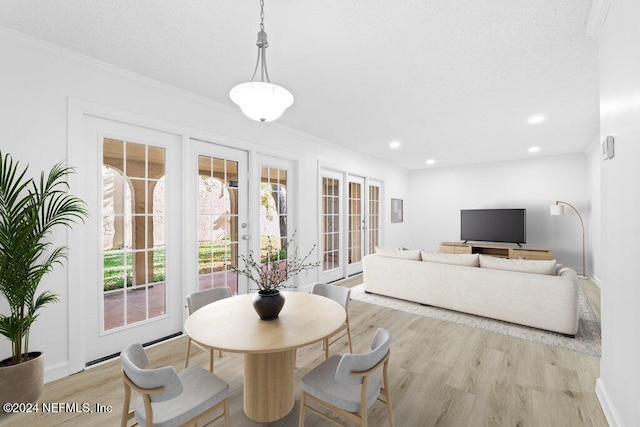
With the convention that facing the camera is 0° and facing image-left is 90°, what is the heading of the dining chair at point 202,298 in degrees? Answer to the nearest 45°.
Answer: approximately 315°

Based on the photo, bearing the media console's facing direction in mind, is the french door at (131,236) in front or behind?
in front

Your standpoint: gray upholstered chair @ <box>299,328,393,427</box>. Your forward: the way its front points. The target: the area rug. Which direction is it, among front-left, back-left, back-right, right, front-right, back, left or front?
right

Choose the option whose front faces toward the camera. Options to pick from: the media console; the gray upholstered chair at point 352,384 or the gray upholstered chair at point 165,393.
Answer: the media console

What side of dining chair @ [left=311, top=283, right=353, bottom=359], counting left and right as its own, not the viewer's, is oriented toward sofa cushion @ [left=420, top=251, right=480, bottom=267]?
back

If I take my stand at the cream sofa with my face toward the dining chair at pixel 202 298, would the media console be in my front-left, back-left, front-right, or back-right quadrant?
back-right

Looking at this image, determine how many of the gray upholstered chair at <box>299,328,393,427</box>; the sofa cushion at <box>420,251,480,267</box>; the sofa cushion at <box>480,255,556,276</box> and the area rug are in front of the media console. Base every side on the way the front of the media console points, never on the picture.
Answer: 4

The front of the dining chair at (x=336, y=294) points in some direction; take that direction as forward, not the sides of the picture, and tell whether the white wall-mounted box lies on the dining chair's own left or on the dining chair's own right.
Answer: on the dining chair's own left

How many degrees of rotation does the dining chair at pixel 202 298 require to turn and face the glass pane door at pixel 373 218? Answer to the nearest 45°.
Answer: approximately 90° to its left

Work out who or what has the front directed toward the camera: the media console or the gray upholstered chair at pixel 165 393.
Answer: the media console

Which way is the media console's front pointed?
toward the camera

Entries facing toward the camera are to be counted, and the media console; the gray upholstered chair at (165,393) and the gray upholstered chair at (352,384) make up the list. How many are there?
1

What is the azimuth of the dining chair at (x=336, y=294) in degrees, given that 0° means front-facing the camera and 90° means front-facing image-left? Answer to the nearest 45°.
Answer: approximately 45°

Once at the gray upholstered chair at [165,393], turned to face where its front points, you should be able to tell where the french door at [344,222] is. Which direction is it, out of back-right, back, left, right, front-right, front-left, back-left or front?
front

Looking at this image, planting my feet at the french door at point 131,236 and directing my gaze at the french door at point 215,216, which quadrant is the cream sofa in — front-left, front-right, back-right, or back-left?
front-right

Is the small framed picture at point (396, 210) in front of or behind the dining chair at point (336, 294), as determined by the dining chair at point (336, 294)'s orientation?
behind

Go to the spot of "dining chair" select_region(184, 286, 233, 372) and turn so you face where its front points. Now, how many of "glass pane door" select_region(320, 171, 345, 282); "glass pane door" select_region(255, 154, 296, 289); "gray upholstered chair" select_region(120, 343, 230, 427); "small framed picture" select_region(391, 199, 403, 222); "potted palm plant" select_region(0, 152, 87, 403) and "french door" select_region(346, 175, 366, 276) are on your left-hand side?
4

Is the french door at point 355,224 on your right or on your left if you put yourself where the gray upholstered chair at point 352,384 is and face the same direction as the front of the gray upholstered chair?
on your right

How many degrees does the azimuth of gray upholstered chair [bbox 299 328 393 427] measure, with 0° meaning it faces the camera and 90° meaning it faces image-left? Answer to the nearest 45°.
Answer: approximately 135°

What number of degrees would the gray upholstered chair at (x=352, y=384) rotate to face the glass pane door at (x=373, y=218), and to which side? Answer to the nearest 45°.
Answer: approximately 45° to its right
